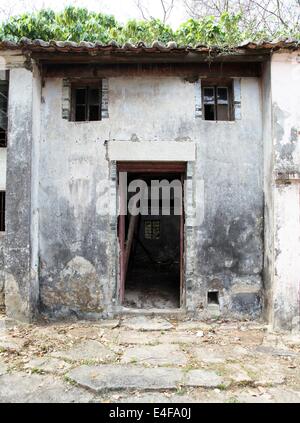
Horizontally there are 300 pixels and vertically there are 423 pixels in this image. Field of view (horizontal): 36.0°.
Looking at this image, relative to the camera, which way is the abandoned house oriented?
toward the camera
